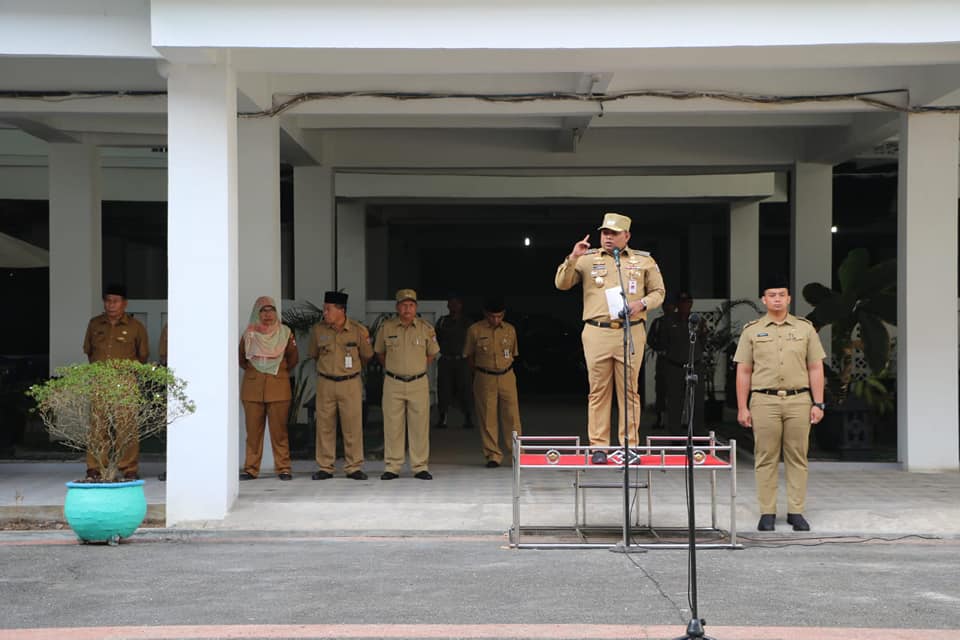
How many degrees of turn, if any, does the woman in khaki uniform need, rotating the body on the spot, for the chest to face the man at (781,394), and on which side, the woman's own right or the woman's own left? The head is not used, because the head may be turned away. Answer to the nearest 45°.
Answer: approximately 45° to the woman's own left

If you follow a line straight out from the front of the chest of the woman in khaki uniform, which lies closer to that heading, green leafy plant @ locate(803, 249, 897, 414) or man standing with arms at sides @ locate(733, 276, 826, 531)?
the man standing with arms at sides

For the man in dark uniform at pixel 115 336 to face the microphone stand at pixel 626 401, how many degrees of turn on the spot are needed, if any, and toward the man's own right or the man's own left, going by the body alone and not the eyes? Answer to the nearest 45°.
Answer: approximately 45° to the man's own left

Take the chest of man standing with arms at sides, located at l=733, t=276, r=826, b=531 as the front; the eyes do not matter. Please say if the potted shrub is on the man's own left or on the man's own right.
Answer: on the man's own right
